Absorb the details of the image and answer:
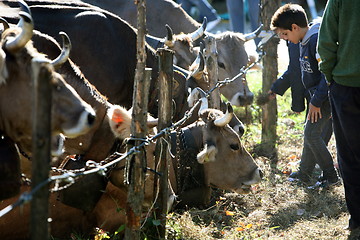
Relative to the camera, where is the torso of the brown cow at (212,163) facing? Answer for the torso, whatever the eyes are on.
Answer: to the viewer's right

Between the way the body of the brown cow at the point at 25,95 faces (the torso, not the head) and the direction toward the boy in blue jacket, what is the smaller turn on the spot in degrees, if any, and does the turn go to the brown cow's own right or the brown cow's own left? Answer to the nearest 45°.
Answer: approximately 45° to the brown cow's own left

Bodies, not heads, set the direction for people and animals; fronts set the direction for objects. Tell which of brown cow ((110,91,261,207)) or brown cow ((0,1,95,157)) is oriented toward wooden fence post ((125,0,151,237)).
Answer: brown cow ((0,1,95,157))

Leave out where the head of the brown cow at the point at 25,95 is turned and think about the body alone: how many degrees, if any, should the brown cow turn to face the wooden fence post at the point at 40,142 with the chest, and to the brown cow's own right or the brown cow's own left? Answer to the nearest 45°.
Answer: approximately 90° to the brown cow's own right

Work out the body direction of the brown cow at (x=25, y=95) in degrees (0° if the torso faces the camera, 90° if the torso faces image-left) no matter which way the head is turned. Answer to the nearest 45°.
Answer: approximately 270°

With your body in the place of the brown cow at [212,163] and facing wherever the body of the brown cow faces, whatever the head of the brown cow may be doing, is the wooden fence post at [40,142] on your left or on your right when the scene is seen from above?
on your right

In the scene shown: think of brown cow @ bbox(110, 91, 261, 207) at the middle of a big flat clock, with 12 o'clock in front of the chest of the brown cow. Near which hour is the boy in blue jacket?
The boy in blue jacket is roughly at 11 o'clock from the brown cow.

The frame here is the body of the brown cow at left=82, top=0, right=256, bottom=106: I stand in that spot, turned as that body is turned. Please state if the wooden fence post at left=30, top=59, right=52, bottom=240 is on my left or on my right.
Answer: on my right

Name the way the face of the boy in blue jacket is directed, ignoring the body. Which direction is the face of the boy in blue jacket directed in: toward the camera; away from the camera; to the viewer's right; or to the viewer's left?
to the viewer's left

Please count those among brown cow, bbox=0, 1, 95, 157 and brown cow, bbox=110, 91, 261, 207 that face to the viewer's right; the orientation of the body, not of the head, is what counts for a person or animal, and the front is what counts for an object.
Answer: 2
